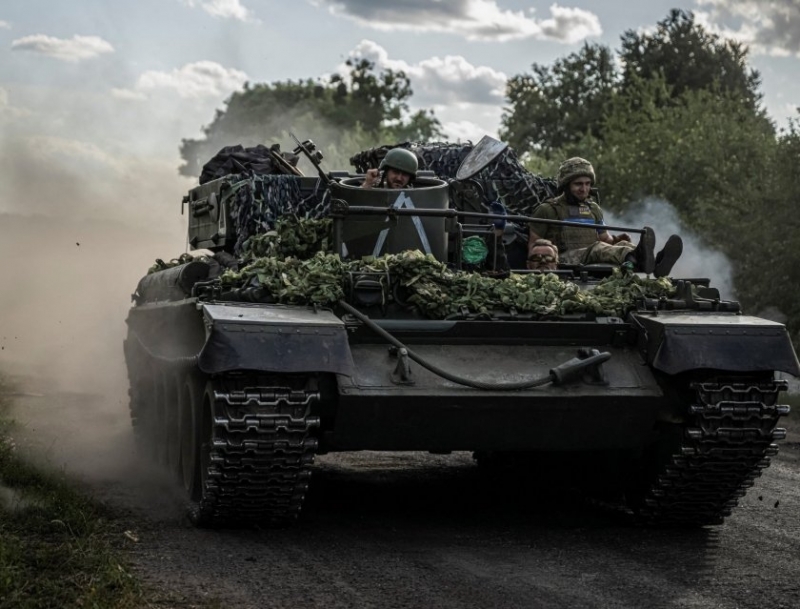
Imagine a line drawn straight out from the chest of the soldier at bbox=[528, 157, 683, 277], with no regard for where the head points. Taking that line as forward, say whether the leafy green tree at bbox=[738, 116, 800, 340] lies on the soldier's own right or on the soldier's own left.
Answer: on the soldier's own left

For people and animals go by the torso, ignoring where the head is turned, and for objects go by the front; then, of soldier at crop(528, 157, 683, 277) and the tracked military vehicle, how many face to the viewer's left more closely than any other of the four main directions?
0

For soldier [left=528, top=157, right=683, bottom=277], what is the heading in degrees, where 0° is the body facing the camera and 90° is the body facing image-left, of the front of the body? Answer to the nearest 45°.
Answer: approximately 315°

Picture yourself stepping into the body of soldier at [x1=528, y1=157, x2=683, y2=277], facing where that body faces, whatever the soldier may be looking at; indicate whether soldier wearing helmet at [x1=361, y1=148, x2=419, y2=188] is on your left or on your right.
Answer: on your right

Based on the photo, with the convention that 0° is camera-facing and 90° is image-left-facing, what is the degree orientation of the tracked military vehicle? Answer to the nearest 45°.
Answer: approximately 0°
